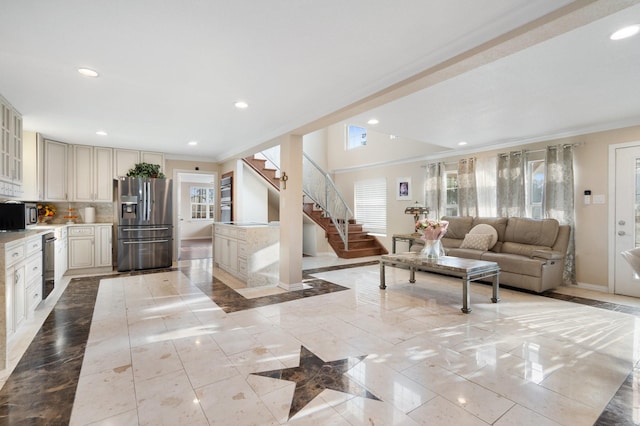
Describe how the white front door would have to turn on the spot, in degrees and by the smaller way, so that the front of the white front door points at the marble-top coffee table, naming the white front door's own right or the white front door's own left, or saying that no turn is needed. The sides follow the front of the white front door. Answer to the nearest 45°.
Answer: approximately 45° to the white front door's own right

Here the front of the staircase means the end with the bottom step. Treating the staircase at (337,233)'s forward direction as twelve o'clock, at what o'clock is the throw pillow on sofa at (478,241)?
The throw pillow on sofa is roughly at 12 o'clock from the staircase.

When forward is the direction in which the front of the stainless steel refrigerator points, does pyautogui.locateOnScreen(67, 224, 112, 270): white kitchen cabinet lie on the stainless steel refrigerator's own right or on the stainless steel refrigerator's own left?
on the stainless steel refrigerator's own right

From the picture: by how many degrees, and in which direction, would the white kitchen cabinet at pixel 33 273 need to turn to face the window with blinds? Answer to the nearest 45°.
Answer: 0° — it already faces it

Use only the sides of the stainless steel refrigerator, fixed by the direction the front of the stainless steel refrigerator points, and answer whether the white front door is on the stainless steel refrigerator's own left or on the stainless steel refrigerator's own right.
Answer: on the stainless steel refrigerator's own left

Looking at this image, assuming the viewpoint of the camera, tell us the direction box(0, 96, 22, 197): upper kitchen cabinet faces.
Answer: facing to the right of the viewer

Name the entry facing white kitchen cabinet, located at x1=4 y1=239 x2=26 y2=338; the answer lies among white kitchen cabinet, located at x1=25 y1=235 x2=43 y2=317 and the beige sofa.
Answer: the beige sofa

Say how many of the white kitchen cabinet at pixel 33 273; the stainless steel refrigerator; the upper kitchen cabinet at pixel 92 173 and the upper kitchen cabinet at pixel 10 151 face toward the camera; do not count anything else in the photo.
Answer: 2

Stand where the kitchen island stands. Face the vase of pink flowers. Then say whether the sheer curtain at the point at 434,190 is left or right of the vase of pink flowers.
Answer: left

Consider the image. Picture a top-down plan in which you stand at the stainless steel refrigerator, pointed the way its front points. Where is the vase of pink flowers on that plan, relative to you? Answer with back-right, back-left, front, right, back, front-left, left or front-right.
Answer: front-left

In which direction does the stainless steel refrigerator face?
toward the camera

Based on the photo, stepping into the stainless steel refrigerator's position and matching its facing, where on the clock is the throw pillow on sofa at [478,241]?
The throw pillow on sofa is roughly at 10 o'clock from the stainless steel refrigerator.

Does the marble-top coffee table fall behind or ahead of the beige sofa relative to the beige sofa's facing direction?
ahead

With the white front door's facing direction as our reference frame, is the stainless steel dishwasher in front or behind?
in front
